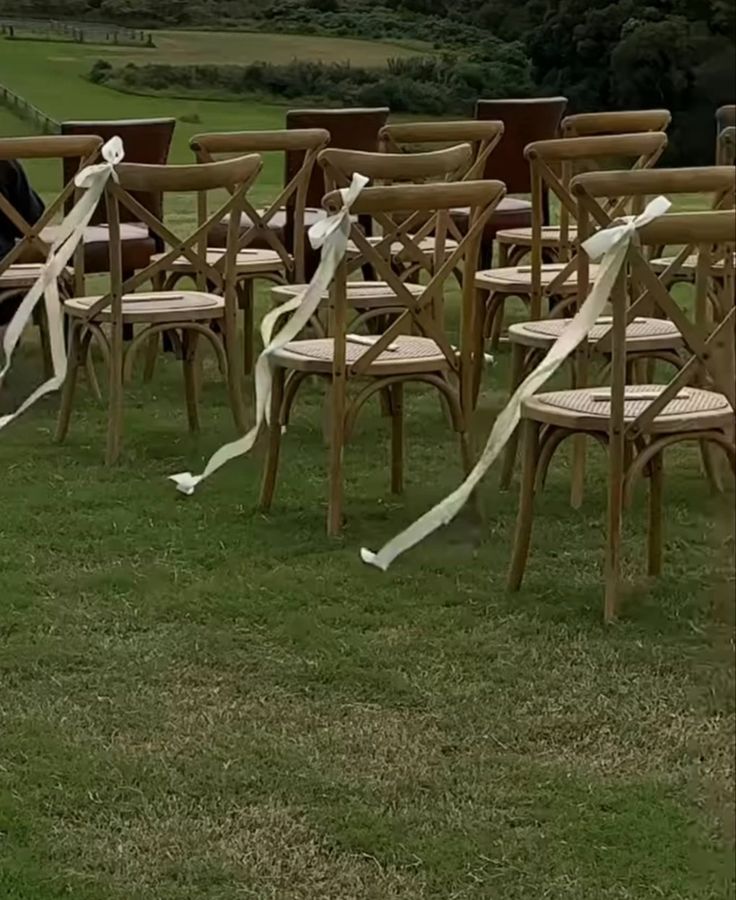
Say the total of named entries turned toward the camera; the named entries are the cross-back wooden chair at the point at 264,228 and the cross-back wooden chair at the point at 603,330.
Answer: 0

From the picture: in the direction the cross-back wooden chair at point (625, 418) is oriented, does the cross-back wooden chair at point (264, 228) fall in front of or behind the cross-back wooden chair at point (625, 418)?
in front

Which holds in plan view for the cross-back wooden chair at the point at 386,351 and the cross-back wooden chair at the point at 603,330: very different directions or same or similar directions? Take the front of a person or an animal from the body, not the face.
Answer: same or similar directions

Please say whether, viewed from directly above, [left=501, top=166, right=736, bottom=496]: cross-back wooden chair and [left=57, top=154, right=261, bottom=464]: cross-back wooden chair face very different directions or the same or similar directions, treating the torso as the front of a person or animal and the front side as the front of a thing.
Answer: same or similar directions

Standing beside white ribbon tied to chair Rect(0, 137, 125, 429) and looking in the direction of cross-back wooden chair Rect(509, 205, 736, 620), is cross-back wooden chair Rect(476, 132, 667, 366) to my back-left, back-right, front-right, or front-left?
front-left

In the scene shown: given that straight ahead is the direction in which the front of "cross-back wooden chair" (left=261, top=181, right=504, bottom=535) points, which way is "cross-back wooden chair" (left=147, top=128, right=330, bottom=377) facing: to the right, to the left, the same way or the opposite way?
the same way

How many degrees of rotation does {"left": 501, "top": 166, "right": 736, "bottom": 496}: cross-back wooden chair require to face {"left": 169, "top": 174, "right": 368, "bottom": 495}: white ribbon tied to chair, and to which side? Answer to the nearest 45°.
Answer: approximately 90° to its left

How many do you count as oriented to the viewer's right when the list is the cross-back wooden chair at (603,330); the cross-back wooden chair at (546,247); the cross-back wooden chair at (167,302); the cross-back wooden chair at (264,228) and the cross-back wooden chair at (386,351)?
0

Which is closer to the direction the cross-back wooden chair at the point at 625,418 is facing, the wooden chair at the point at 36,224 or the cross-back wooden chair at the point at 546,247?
the wooden chair

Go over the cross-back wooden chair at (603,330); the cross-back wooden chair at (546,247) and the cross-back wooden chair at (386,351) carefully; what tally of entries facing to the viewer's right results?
0

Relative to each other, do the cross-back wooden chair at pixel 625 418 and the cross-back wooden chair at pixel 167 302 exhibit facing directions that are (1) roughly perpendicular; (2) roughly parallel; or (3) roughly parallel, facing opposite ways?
roughly parallel

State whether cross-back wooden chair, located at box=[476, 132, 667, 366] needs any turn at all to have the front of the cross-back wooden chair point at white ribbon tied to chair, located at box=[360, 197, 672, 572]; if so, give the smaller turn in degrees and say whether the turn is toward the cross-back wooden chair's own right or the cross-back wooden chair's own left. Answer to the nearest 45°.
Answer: approximately 135° to the cross-back wooden chair's own left
